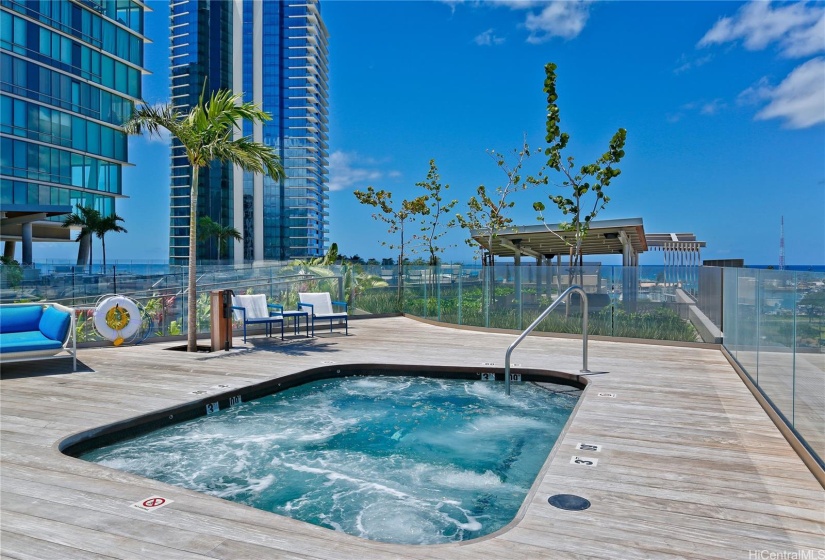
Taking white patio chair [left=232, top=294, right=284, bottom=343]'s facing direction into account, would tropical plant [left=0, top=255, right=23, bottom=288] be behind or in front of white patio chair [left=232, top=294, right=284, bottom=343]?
behind

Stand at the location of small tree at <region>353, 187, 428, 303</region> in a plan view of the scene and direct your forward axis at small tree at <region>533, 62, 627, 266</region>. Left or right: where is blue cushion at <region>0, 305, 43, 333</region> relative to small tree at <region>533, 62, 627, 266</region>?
right

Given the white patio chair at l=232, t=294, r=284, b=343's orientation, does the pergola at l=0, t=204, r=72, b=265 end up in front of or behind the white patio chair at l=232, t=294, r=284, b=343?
behind

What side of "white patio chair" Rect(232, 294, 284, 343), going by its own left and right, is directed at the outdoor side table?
left

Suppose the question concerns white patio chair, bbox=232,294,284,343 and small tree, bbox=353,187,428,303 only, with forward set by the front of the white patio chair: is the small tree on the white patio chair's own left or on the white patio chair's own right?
on the white patio chair's own left

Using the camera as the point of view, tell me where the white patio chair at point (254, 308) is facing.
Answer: facing the viewer and to the right of the viewer

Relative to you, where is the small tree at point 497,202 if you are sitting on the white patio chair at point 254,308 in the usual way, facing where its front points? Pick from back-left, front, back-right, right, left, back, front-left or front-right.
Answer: left

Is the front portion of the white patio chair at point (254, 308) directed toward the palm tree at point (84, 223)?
no

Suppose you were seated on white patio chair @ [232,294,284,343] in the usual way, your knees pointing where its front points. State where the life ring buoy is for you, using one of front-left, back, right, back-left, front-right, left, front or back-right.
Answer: back-right

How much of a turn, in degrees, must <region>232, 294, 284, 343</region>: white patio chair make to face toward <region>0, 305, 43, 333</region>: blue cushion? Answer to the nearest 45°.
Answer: approximately 90° to its right

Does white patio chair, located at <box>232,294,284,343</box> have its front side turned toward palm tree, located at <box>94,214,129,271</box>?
no

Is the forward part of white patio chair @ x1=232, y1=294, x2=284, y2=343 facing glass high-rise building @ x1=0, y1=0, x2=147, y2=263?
no

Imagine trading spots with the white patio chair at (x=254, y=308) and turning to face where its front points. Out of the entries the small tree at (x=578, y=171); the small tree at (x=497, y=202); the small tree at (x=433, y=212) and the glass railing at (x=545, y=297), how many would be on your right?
0

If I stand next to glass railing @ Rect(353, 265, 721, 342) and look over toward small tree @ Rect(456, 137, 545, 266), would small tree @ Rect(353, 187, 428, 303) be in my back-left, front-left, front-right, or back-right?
front-left

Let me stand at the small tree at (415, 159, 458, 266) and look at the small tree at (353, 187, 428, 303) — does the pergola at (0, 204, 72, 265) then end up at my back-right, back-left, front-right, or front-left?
front-right

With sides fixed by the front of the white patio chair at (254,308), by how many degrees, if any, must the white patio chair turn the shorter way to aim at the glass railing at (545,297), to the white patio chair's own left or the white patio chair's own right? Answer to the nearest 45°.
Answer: approximately 45° to the white patio chair's own left
